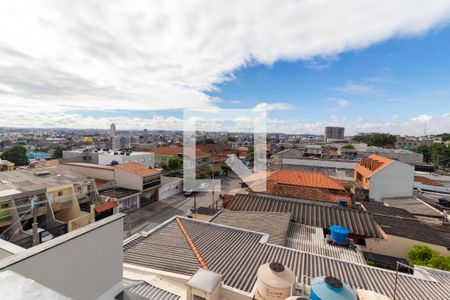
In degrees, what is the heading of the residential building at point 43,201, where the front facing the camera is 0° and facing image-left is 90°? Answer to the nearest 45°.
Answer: approximately 315°

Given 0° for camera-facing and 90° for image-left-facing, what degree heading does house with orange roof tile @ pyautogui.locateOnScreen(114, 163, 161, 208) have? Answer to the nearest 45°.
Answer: approximately 315°

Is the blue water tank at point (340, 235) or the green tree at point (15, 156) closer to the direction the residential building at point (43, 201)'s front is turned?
the blue water tank

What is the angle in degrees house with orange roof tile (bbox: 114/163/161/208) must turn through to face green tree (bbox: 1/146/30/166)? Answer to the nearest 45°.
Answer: approximately 180°

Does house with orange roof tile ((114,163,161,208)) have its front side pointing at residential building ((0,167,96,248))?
no

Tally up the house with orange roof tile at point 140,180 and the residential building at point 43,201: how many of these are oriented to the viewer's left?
0

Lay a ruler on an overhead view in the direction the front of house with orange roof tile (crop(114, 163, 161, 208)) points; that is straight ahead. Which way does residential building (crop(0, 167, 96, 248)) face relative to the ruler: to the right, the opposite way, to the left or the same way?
the same way

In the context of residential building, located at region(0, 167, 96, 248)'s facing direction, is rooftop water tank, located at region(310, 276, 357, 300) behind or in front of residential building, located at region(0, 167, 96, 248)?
in front

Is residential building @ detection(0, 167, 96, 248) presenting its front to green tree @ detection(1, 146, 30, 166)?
no

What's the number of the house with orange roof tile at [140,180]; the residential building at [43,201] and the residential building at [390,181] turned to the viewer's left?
1
